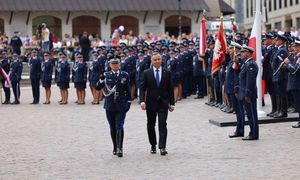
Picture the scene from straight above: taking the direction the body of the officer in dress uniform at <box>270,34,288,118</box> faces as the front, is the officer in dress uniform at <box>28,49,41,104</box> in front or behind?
in front

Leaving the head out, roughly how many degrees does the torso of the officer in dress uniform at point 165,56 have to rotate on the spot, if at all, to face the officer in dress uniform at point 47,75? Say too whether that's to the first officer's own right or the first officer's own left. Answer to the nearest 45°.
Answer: approximately 45° to the first officer's own right

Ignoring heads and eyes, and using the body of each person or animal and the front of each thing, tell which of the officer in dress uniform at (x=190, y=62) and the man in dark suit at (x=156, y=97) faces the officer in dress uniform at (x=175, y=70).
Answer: the officer in dress uniform at (x=190, y=62)

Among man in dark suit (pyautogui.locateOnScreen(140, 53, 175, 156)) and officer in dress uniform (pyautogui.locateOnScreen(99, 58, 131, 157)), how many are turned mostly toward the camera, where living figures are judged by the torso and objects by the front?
2

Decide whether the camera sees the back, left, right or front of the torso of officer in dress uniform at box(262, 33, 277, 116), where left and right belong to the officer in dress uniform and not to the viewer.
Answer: left

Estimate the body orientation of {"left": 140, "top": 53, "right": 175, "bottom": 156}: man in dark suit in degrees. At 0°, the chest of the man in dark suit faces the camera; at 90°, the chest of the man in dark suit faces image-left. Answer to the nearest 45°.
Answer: approximately 0°

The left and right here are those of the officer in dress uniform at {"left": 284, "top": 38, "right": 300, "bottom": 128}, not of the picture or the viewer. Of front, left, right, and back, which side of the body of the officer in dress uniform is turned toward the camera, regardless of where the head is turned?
left

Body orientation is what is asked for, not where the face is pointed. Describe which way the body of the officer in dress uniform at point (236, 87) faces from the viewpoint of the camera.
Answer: to the viewer's left
